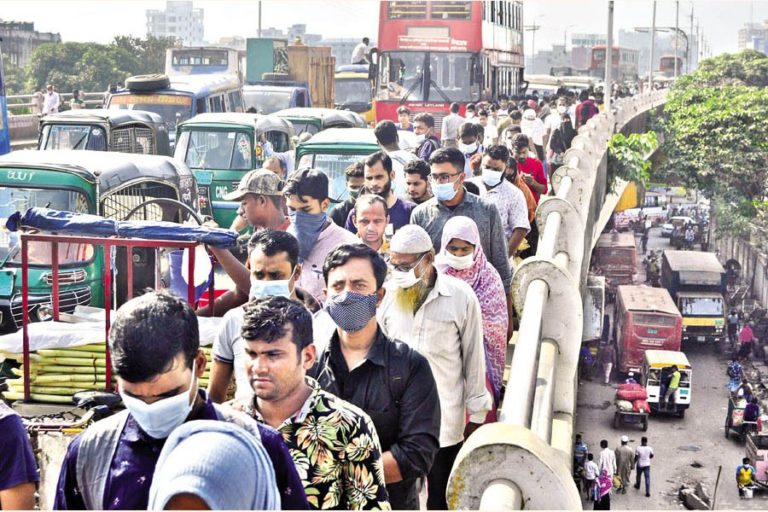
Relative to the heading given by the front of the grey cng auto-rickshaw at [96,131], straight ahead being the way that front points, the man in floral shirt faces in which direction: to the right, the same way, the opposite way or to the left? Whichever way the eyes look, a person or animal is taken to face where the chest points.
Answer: the same way

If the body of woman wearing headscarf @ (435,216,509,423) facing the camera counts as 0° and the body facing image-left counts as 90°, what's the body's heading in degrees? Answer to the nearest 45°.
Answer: approximately 45°

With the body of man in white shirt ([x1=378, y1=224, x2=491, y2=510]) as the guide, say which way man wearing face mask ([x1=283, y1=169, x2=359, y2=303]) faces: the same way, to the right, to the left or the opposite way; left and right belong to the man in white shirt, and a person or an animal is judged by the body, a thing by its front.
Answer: the same way

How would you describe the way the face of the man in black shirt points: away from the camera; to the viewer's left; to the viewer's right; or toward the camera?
toward the camera

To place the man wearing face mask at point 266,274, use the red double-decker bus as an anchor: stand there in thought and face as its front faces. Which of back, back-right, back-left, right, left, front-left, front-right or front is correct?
front

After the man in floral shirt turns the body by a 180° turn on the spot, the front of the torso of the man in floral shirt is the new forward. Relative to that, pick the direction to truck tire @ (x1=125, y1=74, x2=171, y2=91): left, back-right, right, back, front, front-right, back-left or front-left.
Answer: front-left

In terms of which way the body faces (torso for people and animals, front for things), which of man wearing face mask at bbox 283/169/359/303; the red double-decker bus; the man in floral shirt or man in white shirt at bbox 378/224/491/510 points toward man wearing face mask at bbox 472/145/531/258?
the red double-decker bus

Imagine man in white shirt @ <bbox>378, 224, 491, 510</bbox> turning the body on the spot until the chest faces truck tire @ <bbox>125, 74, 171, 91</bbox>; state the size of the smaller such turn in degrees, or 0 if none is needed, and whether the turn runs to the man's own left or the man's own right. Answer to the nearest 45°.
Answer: approximately 135° to the man's own right

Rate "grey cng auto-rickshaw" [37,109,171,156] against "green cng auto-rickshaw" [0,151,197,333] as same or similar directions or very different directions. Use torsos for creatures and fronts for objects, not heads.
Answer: same or similar directions

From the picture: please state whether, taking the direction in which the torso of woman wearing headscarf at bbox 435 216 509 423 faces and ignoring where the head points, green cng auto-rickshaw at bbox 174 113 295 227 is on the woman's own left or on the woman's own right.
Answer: on the woman's own right

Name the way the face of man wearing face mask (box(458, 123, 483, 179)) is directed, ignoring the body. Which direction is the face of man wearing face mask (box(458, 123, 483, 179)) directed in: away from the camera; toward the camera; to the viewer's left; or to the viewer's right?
toward the camera

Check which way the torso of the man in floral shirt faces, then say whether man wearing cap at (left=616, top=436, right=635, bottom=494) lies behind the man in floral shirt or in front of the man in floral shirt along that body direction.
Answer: behind

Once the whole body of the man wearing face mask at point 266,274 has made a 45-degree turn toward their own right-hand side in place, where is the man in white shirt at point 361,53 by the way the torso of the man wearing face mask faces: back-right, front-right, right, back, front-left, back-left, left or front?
back-right

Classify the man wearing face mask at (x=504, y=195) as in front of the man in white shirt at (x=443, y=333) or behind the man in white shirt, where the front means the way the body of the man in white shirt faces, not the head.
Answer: behind

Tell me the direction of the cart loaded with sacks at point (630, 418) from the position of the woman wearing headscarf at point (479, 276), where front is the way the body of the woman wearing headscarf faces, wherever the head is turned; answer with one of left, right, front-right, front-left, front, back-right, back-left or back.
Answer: back-right
